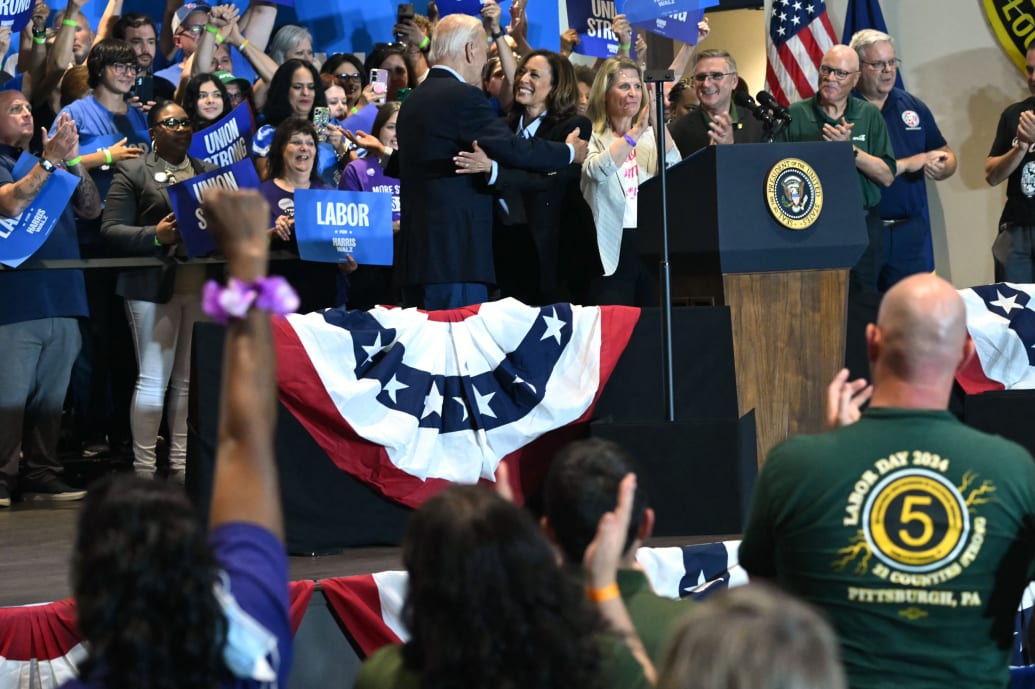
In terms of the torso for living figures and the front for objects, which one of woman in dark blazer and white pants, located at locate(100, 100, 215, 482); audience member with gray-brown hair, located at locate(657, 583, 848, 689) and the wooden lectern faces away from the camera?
the audience member with gray-brown hair

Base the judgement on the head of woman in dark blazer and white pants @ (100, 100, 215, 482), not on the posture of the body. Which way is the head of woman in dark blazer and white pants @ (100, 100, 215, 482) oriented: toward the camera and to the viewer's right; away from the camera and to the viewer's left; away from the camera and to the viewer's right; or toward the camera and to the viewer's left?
toward the camera and to the viewer's right

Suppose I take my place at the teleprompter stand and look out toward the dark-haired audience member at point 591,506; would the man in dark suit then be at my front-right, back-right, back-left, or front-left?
back-right

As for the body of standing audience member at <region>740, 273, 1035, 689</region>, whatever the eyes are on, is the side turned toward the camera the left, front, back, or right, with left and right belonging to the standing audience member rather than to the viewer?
back

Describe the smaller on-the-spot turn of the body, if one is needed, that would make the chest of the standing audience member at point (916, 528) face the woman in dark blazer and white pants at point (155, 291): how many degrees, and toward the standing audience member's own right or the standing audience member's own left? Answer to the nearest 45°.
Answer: approximately 45° to the standing audience member's own left

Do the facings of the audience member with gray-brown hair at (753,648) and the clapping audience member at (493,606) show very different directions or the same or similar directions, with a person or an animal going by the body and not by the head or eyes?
same or similar directions

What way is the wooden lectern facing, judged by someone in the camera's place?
facing the viewer and to the right of the viewer

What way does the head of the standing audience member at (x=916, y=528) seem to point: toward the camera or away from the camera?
away from the camera

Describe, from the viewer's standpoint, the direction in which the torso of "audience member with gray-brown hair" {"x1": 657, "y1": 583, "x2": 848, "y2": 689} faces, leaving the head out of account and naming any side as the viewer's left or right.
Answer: facing away from the viewer

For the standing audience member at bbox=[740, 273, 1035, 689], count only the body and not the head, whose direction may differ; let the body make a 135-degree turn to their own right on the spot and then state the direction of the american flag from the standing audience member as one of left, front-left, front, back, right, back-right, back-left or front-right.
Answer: back-left

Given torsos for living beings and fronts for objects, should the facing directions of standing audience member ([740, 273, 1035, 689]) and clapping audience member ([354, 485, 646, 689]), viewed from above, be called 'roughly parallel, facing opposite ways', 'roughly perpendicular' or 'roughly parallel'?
roughly parallel

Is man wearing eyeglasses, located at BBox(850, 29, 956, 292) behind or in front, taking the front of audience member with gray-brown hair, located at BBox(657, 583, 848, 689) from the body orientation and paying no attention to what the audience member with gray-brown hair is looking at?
in front

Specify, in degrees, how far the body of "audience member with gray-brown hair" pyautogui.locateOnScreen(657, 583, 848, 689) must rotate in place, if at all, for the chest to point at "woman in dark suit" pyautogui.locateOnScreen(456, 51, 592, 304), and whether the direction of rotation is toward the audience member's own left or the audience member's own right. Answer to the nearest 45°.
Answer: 0° — they already face them

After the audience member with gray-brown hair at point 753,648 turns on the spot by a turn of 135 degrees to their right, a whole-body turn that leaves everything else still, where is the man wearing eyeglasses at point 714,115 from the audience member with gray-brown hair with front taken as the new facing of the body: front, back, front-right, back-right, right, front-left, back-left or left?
back-left

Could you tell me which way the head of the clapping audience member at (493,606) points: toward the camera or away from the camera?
away from the camera

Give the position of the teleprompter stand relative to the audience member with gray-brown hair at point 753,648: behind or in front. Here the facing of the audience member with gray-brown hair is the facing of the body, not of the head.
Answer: in front

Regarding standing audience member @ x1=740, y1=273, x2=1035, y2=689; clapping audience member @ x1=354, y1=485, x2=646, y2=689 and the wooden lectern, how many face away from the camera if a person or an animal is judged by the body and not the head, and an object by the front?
2

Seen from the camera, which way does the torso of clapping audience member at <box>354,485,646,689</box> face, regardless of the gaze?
away from the camera
